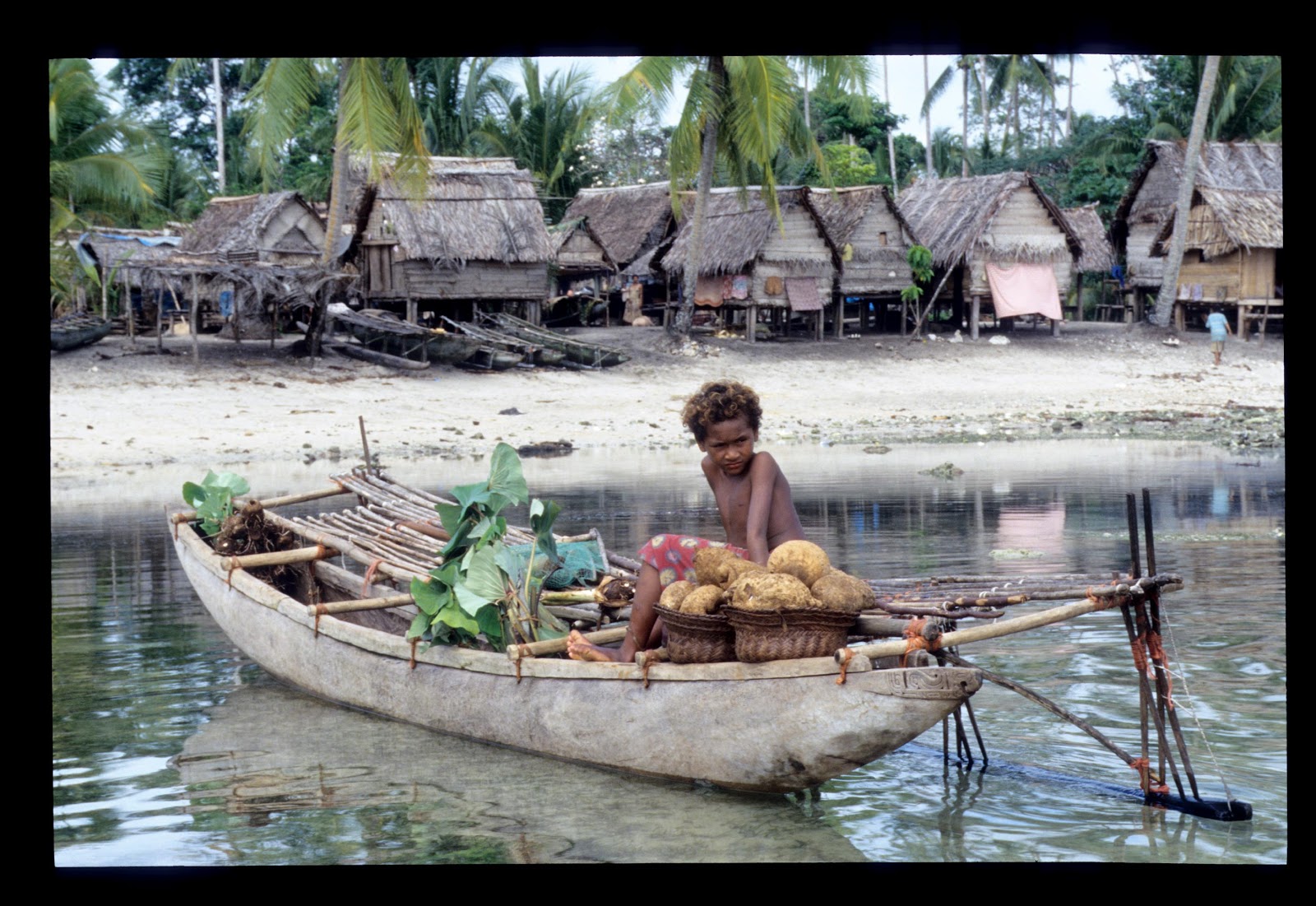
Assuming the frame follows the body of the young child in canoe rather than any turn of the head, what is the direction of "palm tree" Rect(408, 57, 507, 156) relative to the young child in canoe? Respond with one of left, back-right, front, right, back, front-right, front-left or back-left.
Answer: back-right
